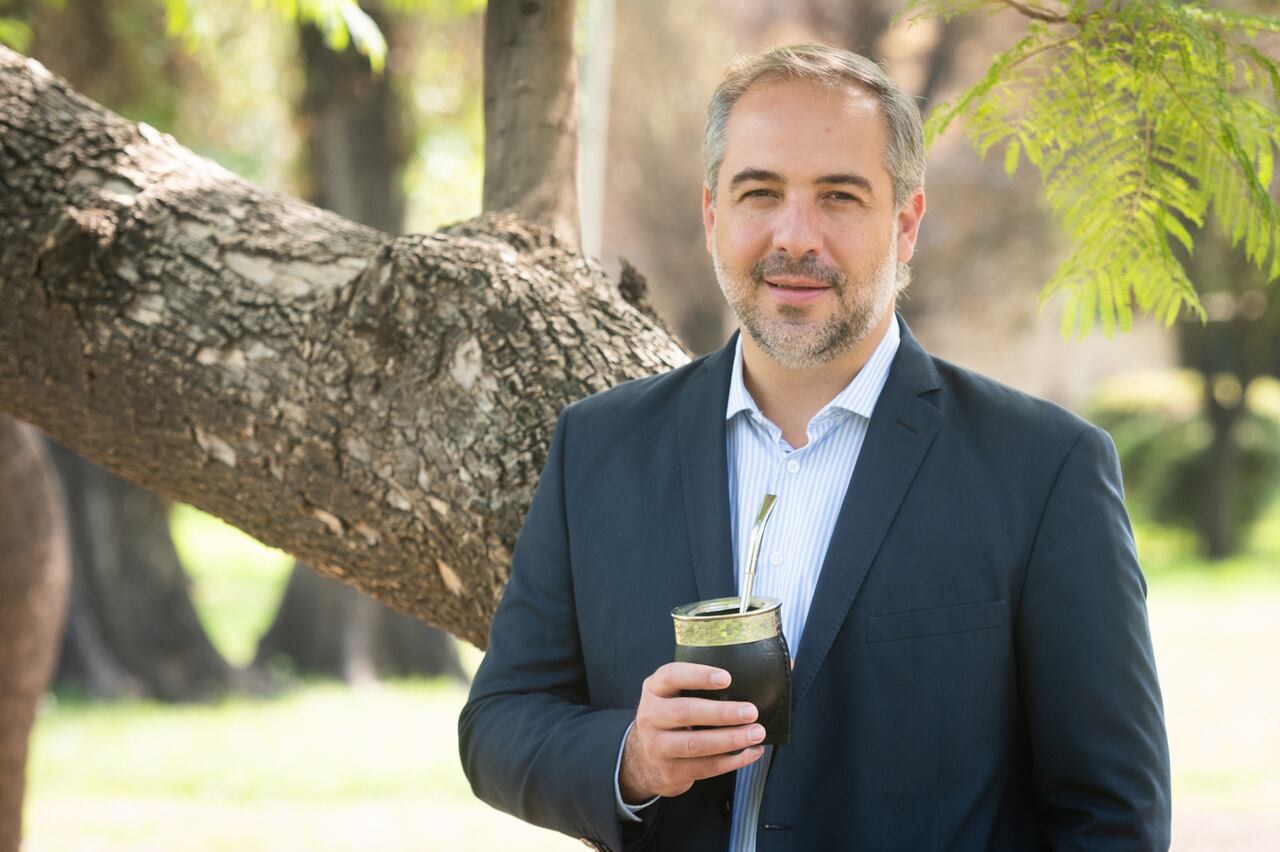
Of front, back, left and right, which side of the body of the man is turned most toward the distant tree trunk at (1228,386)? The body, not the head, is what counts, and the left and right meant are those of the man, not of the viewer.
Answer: back

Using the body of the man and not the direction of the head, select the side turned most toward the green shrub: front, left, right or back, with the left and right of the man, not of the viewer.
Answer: back

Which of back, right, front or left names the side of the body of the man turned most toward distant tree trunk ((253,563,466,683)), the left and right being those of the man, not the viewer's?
back

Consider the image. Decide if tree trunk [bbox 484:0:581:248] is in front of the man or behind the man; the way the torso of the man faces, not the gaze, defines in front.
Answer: behind

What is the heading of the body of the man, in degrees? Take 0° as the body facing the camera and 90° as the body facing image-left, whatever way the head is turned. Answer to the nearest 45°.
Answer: approximately 0°

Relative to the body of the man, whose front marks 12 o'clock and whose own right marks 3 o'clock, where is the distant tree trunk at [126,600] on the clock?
The distant tree trunk is roughly at 5 o'clock from the man.

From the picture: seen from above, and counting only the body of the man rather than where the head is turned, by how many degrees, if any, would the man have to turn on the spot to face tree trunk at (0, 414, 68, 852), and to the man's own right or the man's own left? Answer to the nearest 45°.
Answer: approximately 135° to the man's own right
